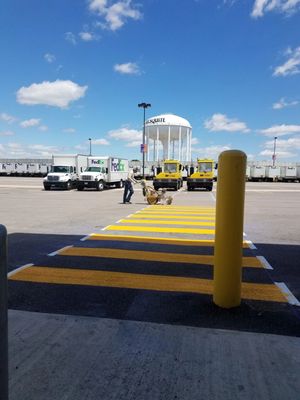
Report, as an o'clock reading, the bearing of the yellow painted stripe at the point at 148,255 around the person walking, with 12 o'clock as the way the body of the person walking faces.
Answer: The yellow painted stripe is roughly at 3 o'clock from the person walking.

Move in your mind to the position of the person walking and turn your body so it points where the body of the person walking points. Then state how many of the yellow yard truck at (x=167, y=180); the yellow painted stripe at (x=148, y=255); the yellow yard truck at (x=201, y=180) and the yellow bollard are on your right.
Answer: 2

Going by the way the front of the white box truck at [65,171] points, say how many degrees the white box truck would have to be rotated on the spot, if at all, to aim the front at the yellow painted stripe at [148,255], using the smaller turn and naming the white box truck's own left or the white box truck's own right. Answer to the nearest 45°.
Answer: approximately 45° to the white box truck's own left

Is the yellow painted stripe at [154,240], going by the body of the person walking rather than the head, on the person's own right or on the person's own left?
on the person's own right

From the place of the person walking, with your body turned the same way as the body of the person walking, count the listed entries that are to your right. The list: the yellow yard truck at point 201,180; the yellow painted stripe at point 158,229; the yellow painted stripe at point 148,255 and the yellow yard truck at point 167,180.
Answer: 2

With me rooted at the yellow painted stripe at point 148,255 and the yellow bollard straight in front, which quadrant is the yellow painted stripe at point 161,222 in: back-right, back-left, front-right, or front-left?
back-left

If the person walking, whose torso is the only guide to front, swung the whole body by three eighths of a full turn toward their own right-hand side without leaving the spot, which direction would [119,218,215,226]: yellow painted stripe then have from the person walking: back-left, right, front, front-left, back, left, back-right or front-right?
front-left

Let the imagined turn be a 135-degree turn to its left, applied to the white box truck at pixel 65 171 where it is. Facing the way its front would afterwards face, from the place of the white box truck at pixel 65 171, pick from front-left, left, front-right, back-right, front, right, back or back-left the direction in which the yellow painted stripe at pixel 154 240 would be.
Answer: right

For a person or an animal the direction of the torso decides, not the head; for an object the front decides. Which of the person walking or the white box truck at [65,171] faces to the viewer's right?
the person walking

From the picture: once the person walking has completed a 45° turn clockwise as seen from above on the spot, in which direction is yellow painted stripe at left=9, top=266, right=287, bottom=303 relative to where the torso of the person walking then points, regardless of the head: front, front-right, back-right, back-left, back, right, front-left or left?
front-right

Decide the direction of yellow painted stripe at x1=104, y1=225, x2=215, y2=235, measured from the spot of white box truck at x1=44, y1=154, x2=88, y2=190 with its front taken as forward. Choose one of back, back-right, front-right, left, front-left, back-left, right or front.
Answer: front-left

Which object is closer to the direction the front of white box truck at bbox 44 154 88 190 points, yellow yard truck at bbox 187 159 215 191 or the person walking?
the person walking

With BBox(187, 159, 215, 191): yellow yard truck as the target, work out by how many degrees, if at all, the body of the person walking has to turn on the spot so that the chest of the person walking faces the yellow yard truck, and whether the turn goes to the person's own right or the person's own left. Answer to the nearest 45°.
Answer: approximately 45° to the person's own left

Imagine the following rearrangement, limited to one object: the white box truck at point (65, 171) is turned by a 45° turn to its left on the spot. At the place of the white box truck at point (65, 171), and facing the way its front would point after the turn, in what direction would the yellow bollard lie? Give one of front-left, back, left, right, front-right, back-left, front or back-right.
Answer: front

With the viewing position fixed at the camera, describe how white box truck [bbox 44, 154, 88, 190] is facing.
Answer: facing the viewer and to the left of the viewer

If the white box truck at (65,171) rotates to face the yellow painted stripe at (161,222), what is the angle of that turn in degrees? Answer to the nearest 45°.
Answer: approximately 45° to its left

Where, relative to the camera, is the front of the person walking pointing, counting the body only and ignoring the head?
to the viewer's right

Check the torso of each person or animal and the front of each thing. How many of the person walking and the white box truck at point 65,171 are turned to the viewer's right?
1
